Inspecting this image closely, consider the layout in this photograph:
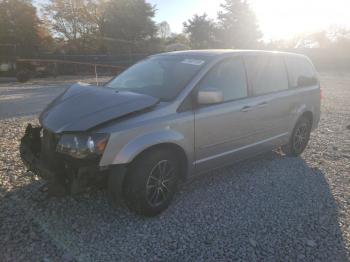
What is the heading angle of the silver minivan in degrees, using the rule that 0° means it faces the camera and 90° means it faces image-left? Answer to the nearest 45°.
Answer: approximately 45°
